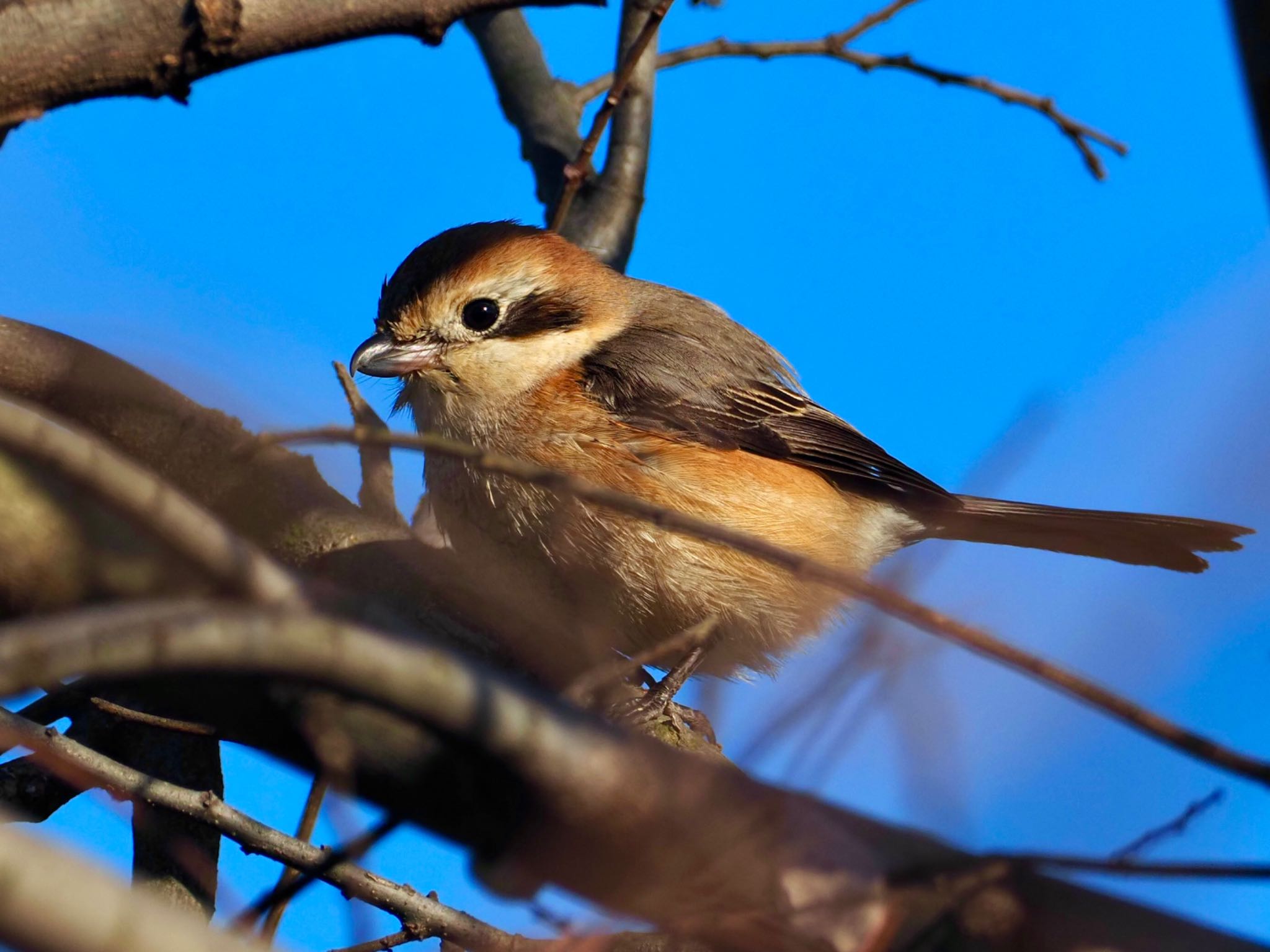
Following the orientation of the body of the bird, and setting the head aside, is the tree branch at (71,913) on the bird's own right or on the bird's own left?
on the bird's own left

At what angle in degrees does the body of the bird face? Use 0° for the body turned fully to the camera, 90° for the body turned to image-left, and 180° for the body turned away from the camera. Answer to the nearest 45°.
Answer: approximately 90°
